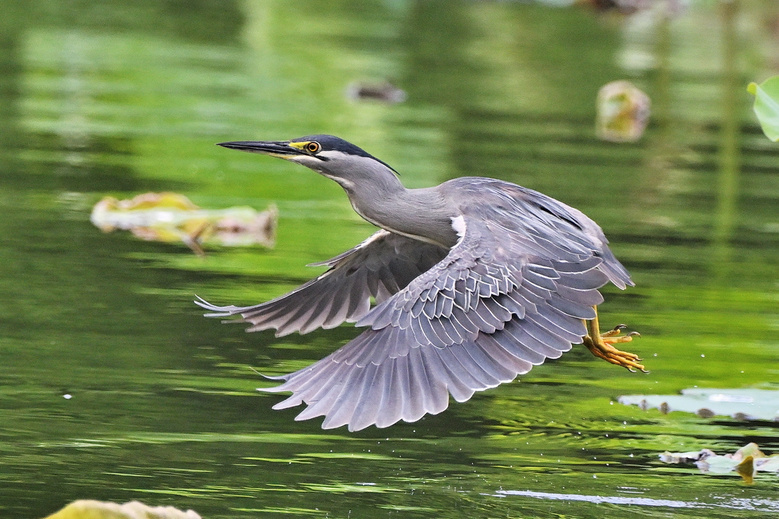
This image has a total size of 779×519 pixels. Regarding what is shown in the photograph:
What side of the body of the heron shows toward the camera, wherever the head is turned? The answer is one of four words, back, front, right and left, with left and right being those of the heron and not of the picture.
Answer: left

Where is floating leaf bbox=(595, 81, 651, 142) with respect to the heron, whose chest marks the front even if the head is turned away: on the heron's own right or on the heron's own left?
on the heron's own right

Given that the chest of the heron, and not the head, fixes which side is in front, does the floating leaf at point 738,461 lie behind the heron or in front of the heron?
behind

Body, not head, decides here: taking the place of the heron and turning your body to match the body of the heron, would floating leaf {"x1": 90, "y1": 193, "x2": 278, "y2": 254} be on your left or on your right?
on your right

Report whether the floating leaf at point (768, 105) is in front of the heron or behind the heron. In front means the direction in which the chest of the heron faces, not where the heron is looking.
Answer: behind

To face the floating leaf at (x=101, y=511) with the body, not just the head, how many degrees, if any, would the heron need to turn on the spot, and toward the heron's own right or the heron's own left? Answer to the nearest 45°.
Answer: approximately 45° to the heron's own left
